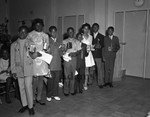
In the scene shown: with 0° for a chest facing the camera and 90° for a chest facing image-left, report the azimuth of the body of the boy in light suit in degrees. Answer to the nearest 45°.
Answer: approximately 0°
